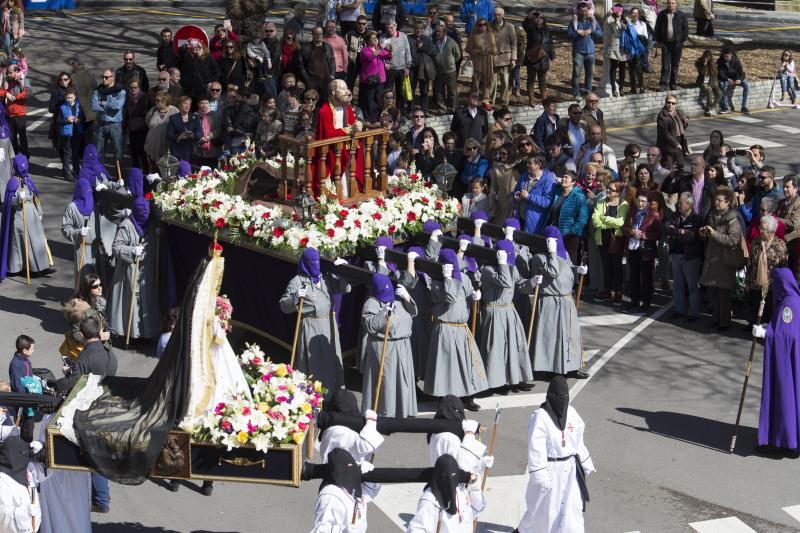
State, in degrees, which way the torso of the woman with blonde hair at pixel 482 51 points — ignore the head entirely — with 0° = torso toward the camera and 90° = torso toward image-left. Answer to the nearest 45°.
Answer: approximately 0°

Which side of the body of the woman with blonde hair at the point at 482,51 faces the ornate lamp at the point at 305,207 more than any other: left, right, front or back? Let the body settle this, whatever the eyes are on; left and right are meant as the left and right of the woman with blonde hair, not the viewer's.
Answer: front
